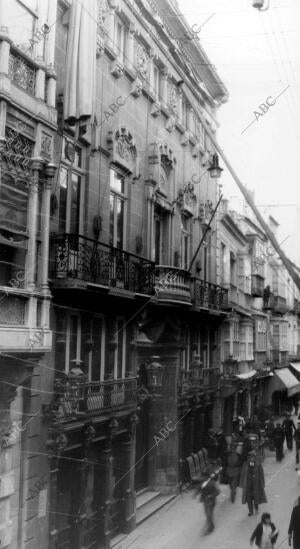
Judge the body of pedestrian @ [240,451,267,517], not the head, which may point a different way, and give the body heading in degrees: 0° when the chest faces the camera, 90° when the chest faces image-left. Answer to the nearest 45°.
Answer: approximately 0°

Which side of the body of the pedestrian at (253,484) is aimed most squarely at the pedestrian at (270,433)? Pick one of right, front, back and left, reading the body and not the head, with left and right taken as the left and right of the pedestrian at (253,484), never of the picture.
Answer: back

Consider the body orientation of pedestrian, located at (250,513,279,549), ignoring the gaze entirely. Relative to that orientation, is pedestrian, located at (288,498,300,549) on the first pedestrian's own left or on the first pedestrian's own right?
on the first pedestrian's own left

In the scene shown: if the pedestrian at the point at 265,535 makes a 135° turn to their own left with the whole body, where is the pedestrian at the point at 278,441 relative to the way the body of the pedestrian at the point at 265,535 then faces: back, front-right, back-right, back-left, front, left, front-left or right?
front-left

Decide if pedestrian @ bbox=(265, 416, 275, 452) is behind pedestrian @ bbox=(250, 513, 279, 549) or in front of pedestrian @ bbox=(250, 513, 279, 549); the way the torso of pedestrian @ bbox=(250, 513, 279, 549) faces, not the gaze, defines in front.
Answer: behind

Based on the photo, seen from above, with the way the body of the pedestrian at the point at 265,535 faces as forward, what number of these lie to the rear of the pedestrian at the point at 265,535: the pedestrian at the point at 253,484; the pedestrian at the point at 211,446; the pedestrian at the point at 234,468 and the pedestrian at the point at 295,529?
3

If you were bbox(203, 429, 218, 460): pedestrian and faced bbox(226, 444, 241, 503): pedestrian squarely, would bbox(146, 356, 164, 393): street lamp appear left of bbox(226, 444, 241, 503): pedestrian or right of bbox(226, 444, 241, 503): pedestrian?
right

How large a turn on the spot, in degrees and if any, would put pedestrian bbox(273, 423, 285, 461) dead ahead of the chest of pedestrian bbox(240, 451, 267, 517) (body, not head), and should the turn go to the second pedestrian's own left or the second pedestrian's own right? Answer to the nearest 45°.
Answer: approximately 180°

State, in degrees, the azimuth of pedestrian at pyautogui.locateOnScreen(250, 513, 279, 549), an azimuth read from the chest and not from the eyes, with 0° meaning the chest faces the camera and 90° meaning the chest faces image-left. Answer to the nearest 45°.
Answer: approximately 0°

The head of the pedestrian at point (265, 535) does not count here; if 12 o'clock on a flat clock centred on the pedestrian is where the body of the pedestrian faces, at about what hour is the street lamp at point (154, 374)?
The street lamp is roughly at 5 o'clock from the pedestrian.
